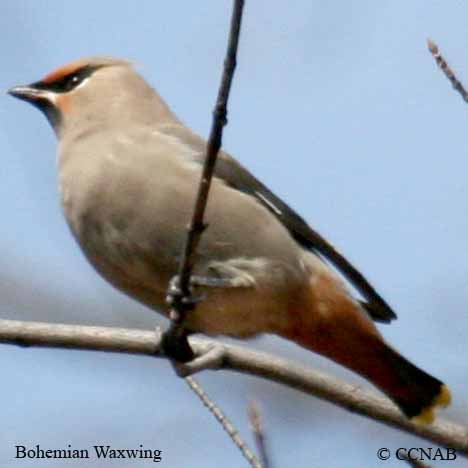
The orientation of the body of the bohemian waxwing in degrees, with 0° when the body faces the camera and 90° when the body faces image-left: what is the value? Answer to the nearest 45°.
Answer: approximately 90°

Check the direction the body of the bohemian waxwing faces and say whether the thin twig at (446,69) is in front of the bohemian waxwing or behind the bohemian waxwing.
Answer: behind
